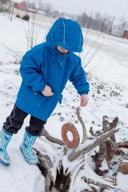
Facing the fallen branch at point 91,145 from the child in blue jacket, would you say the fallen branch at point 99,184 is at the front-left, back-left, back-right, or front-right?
front-right

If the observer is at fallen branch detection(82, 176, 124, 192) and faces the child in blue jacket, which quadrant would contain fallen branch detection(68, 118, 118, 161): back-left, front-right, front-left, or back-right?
front-right

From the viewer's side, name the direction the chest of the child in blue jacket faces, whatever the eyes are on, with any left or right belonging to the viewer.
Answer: facing the viewer and to the right of the viewer
